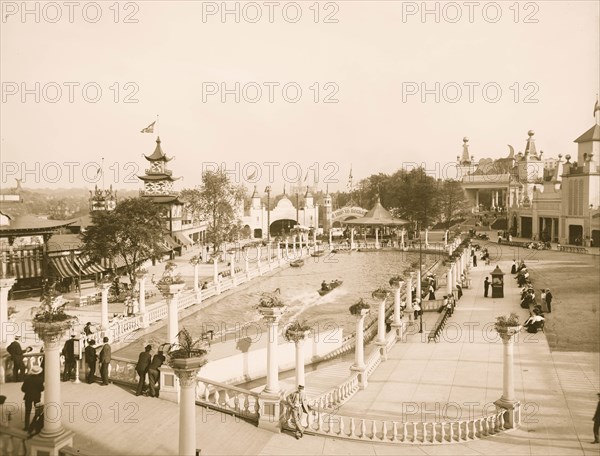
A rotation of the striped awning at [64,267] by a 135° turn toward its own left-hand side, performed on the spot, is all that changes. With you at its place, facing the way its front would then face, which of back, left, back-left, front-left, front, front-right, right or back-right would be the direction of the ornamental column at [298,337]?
back

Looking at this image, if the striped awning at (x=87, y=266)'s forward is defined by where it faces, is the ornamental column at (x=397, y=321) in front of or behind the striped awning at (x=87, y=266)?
in front

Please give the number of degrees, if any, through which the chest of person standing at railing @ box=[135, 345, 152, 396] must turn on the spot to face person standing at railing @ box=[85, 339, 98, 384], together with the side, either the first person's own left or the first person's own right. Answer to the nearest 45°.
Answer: approximately 90° to the first person's own left

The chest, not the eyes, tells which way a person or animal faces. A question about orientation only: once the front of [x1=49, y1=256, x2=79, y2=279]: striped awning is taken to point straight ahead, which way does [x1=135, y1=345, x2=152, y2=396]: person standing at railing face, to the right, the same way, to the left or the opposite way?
to the left

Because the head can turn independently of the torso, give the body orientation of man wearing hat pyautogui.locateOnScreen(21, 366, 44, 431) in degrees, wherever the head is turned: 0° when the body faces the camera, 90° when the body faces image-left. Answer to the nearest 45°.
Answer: approximately 225°

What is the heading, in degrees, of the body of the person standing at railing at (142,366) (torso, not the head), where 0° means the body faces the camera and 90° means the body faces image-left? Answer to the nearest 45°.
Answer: approximately 225°

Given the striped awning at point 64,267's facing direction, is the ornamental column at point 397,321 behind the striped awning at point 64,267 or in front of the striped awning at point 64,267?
in front

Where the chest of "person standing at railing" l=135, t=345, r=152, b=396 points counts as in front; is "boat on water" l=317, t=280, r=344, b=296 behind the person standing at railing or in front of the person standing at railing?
in front

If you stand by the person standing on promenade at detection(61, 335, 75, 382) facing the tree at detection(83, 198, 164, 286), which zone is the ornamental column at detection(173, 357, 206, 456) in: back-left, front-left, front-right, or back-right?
back-right

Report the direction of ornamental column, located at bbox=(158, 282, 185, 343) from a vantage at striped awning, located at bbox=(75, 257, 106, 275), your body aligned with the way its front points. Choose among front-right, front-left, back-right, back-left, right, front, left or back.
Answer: front-right

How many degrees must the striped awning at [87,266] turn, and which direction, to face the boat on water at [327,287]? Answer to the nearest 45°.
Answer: approximately 45° to its left

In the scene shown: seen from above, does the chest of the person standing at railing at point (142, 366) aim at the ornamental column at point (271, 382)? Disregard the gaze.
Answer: no

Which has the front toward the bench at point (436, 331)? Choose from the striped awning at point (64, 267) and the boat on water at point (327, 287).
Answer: the striped awning

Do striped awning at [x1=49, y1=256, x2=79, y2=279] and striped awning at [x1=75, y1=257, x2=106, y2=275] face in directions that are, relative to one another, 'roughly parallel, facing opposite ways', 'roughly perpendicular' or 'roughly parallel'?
roughly parallel

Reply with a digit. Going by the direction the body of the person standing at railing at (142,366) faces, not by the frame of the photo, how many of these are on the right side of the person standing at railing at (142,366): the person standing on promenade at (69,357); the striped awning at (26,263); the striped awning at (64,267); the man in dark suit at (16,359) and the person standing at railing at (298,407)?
1
